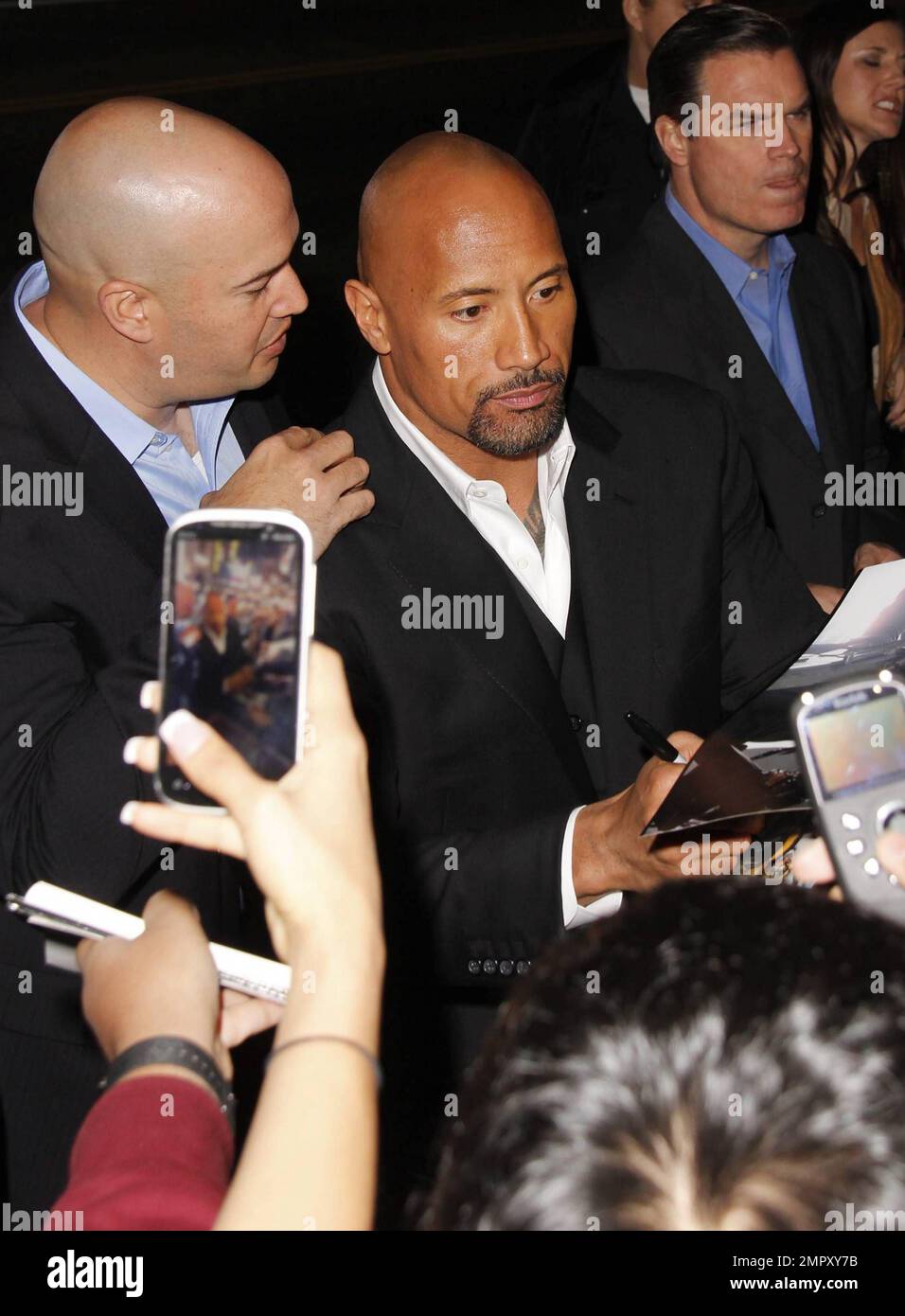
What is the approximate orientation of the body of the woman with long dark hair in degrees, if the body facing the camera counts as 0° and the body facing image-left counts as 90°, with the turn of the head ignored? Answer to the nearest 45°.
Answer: approximately 315°

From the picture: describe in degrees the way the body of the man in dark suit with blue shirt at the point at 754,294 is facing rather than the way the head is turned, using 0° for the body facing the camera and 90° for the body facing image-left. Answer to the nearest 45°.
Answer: approximately 315°

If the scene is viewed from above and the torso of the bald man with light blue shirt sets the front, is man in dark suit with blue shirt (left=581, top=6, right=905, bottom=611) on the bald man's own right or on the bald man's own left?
on the bald man's own left

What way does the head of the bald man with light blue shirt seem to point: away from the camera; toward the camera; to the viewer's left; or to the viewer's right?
to the viewer's right
